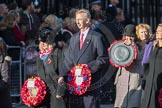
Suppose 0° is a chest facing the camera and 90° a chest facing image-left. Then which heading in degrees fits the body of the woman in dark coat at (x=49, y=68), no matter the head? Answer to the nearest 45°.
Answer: approximately 45°

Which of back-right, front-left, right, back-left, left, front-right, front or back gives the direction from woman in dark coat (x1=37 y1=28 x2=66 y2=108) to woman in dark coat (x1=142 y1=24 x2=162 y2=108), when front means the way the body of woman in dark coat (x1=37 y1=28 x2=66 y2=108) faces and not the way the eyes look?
back-left

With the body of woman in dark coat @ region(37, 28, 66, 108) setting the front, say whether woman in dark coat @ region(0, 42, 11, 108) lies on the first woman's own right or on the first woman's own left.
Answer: on the first woman's own right

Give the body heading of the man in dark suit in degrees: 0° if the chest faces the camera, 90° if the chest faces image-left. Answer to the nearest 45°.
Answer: approximately 45°

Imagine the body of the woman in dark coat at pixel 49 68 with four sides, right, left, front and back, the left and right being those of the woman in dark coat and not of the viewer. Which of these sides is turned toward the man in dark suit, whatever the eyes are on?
left
